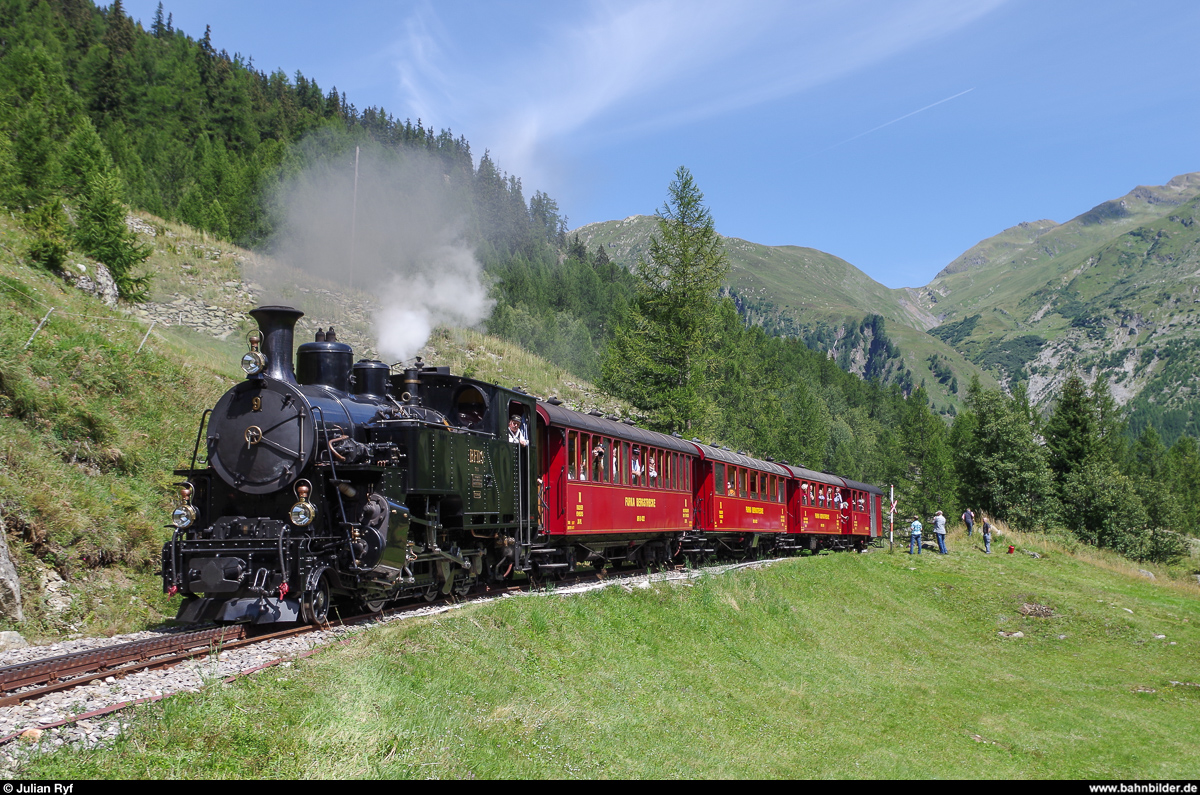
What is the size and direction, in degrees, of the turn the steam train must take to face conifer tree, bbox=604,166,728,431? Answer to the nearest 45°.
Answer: approximately 135° to its right

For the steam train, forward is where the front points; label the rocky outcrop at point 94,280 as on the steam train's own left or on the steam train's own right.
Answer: on the steam train's own right

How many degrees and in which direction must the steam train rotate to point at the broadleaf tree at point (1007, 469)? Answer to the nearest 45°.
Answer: approximately 180°

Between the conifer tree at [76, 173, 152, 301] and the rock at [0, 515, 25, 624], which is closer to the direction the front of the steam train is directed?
the rock

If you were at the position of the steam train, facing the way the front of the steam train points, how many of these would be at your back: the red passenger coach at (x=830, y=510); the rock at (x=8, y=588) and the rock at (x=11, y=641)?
1

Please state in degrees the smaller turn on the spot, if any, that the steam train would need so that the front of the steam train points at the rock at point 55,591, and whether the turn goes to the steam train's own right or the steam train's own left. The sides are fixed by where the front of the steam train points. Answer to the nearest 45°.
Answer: approximately 45° to the steam train's own right

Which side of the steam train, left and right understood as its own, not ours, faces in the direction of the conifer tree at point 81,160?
right

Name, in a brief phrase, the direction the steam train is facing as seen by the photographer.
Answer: facing the viewer and to the left of the viewer

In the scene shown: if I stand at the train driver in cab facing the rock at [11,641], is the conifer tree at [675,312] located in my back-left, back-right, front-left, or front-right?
back-right

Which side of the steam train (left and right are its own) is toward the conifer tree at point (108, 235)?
right

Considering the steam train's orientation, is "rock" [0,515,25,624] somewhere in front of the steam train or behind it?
in front

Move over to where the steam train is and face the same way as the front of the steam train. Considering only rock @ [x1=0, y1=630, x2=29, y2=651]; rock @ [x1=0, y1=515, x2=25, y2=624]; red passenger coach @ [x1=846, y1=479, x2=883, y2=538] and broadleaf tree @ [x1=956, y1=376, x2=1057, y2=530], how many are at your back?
2

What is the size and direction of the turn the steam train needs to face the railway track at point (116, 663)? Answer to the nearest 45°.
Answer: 0° — it already faces it
